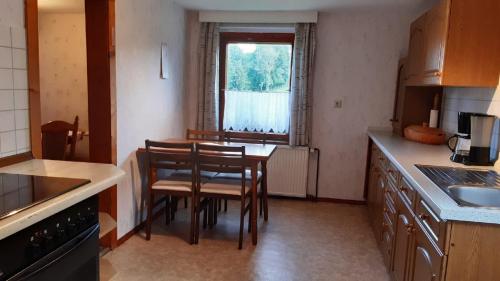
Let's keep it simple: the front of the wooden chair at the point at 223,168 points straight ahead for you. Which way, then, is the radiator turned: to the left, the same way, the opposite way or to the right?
the opposite way

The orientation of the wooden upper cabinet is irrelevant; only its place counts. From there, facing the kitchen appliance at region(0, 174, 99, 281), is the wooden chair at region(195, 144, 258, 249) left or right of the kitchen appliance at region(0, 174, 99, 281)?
right

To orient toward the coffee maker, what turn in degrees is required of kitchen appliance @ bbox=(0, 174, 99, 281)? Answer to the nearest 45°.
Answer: approximately 45° to its left

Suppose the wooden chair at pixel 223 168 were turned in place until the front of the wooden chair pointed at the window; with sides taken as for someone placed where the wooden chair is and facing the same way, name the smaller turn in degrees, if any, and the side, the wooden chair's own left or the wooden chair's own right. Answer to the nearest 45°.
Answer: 0° — it already faces it

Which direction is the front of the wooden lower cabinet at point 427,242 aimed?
to the viewer's left

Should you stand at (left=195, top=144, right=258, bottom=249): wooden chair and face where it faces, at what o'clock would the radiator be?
The radiator is roughly at 1 o'clock from the wooden chair.

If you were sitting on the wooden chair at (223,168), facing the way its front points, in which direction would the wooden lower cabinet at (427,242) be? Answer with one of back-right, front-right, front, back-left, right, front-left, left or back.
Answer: back-right

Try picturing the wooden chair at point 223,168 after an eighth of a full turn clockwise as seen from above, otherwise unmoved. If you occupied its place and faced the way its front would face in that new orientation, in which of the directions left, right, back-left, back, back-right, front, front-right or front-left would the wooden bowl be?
front-right

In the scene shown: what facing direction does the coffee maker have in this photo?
to the viewer's left

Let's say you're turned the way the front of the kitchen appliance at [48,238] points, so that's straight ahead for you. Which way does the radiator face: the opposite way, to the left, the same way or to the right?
to the right

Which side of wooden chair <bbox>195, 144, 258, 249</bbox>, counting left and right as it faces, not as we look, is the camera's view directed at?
back

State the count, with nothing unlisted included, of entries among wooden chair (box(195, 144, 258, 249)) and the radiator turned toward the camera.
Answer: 1
